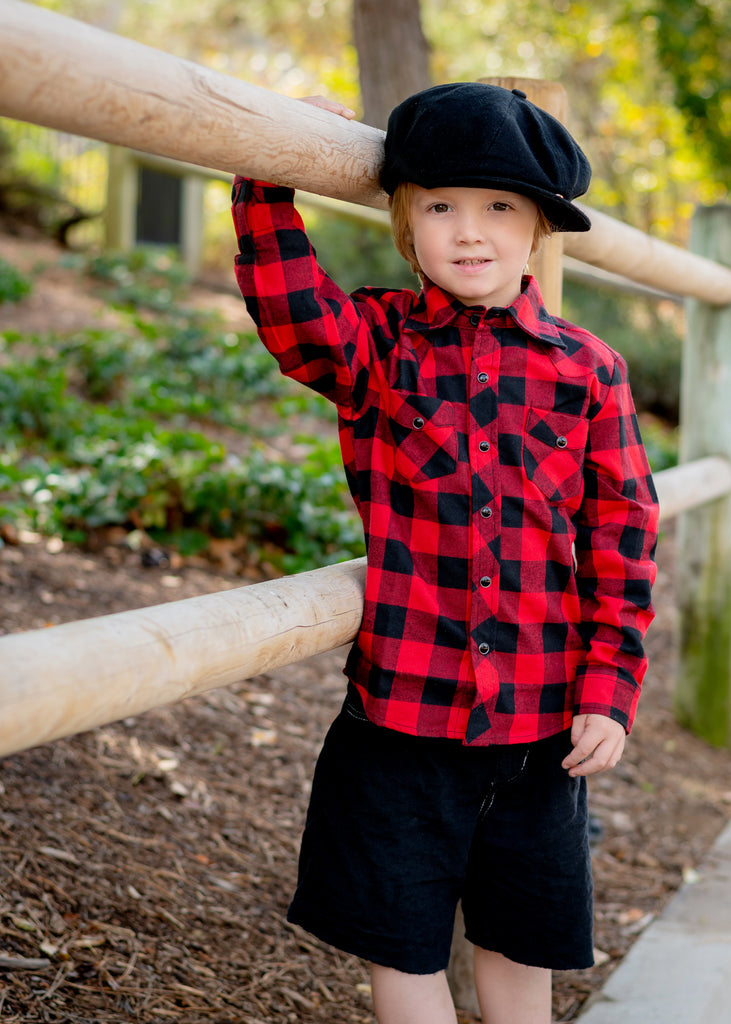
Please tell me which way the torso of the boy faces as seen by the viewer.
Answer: toward the camera

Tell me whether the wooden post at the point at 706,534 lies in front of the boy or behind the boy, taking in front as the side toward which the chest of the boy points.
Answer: behind

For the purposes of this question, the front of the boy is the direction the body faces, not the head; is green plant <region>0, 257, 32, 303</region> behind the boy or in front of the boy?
behind

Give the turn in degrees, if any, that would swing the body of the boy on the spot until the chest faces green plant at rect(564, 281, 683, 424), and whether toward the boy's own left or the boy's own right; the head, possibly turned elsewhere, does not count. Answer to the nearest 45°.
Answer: approximately 180°
